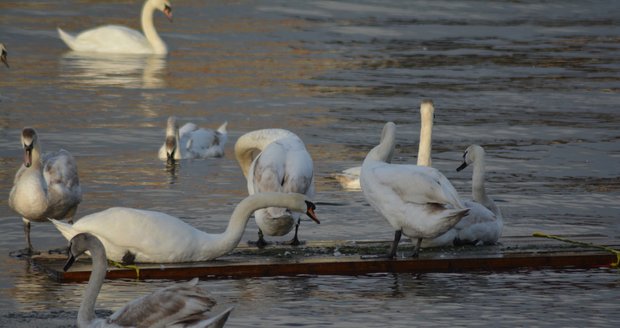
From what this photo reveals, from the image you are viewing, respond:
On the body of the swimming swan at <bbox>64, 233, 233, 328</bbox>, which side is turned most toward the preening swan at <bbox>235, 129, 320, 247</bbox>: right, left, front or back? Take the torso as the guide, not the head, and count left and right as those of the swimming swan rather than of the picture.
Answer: right

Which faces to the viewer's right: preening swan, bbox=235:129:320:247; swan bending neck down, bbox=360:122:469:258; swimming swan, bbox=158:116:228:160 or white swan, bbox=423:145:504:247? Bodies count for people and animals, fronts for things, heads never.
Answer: the white swan

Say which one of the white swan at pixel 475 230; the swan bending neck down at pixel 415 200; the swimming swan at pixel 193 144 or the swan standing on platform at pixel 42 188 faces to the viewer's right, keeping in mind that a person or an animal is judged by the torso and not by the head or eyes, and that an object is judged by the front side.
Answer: the white swan

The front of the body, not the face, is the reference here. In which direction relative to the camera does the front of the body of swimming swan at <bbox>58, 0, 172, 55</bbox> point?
to the viewer's right

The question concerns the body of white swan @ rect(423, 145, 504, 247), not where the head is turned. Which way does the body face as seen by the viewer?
to the viewer's right

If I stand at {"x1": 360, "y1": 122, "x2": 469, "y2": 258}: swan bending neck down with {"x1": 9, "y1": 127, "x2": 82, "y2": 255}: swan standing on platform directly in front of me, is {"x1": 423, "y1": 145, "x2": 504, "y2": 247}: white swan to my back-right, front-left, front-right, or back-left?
back-right

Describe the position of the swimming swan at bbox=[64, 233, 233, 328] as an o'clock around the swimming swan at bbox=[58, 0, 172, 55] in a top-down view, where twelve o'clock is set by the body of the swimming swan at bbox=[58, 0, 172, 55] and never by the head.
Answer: the swimming swan at bbox=[64, 233, 233, 328] is roughly at 3 o'clock from the swimming swan at bbox=[58, 0, 172, 55].

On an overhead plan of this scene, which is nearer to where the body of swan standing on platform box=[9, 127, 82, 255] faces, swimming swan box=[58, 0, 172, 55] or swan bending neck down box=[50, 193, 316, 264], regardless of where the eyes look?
the swan bending neck down

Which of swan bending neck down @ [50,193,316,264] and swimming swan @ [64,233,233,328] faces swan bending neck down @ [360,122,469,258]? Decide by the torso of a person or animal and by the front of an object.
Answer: swan bending neck down @ [50,193,316,264]

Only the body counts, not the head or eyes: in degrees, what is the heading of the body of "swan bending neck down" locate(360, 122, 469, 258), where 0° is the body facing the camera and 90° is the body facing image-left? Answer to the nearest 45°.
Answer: approximately 135°

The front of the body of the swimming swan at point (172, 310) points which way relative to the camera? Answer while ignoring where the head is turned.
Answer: to the viewer's left

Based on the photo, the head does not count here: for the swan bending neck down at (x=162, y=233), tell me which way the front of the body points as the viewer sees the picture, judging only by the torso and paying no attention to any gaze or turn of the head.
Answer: to the viewer's right
